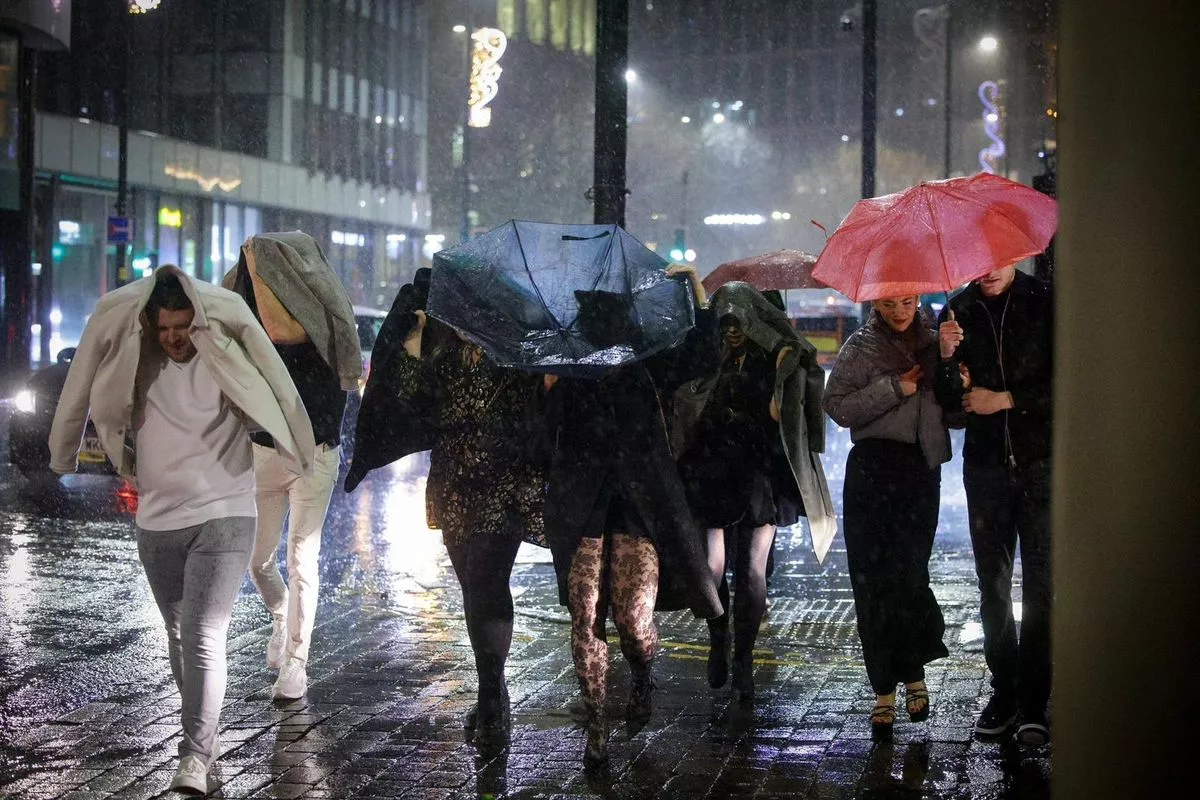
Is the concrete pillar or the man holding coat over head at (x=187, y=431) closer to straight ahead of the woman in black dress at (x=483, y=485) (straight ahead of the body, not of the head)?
the concrete pillar

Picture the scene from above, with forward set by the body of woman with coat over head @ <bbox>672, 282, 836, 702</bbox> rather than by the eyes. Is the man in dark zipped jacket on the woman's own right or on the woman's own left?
on the woman's own left

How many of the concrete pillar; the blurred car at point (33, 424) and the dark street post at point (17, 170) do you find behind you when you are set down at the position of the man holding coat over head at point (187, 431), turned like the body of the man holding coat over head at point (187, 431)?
2

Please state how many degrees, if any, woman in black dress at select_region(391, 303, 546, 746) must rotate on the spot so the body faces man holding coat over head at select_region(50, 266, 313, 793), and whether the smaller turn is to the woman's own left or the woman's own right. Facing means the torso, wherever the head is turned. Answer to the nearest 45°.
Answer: approximately 45° to the woman's own right

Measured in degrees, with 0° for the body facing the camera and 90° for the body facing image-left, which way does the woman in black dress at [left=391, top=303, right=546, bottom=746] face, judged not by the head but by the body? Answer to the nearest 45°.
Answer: approximately 0°

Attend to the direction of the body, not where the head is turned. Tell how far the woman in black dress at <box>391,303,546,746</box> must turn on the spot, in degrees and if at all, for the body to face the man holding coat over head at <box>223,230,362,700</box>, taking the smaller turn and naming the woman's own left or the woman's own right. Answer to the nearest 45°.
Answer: approximately 135° to the woman's own right

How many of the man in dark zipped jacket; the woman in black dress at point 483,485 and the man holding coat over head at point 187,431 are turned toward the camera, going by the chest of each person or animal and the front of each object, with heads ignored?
3

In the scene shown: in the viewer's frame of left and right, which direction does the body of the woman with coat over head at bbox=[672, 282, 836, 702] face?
facing the viewer

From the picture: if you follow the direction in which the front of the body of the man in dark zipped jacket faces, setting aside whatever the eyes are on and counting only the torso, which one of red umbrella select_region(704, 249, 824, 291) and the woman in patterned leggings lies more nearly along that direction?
the woman in patterned leggings

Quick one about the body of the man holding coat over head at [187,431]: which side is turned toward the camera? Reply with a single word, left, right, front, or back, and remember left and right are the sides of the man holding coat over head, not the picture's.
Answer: front

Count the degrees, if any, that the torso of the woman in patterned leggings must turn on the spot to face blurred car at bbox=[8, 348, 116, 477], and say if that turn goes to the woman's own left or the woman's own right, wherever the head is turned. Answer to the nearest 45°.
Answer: approximately 135° to the woman's own right

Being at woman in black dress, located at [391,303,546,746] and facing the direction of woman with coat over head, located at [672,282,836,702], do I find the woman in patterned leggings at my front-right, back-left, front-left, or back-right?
front-right
